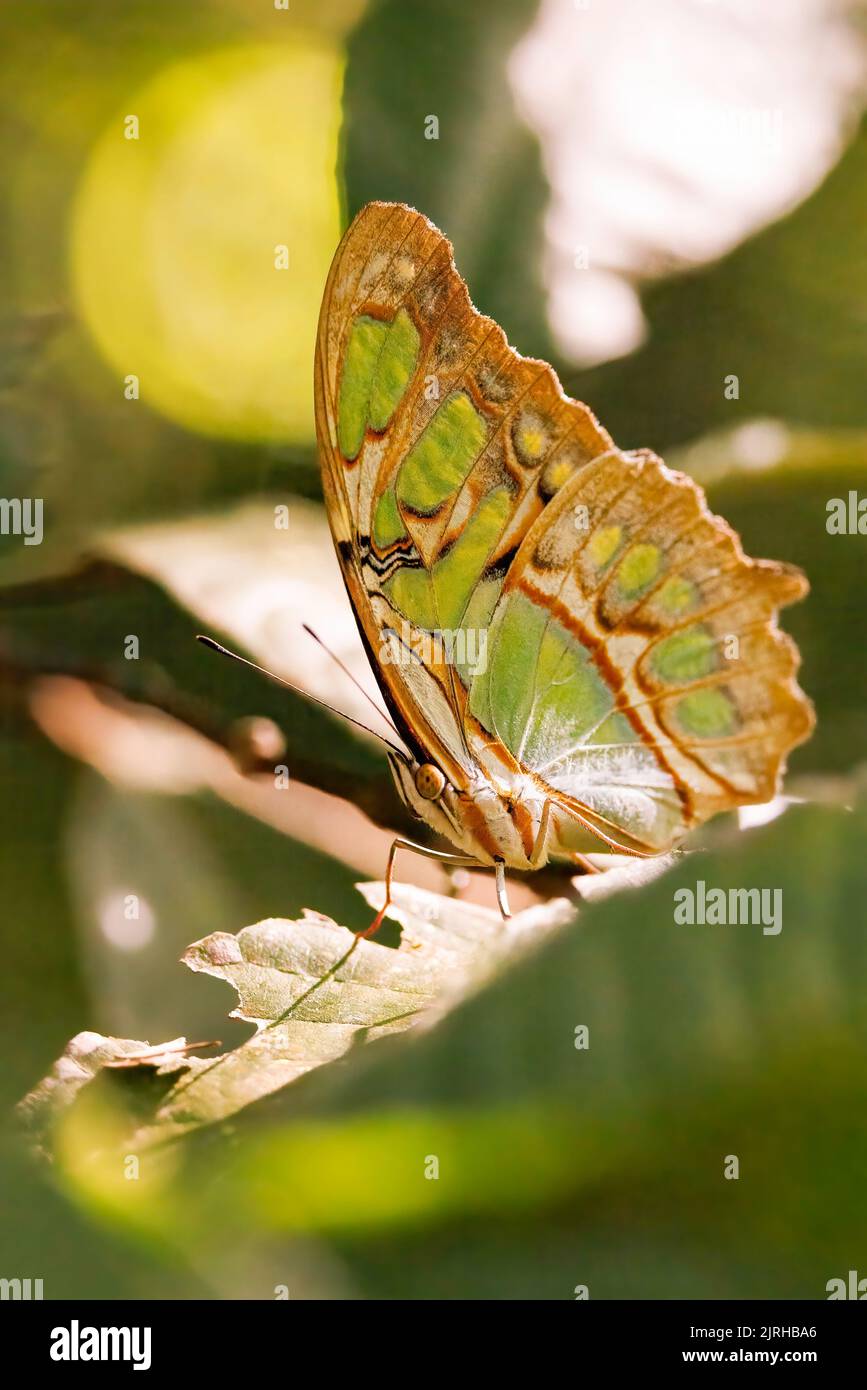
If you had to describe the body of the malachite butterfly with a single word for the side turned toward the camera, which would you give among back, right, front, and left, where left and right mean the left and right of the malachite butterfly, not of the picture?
left
